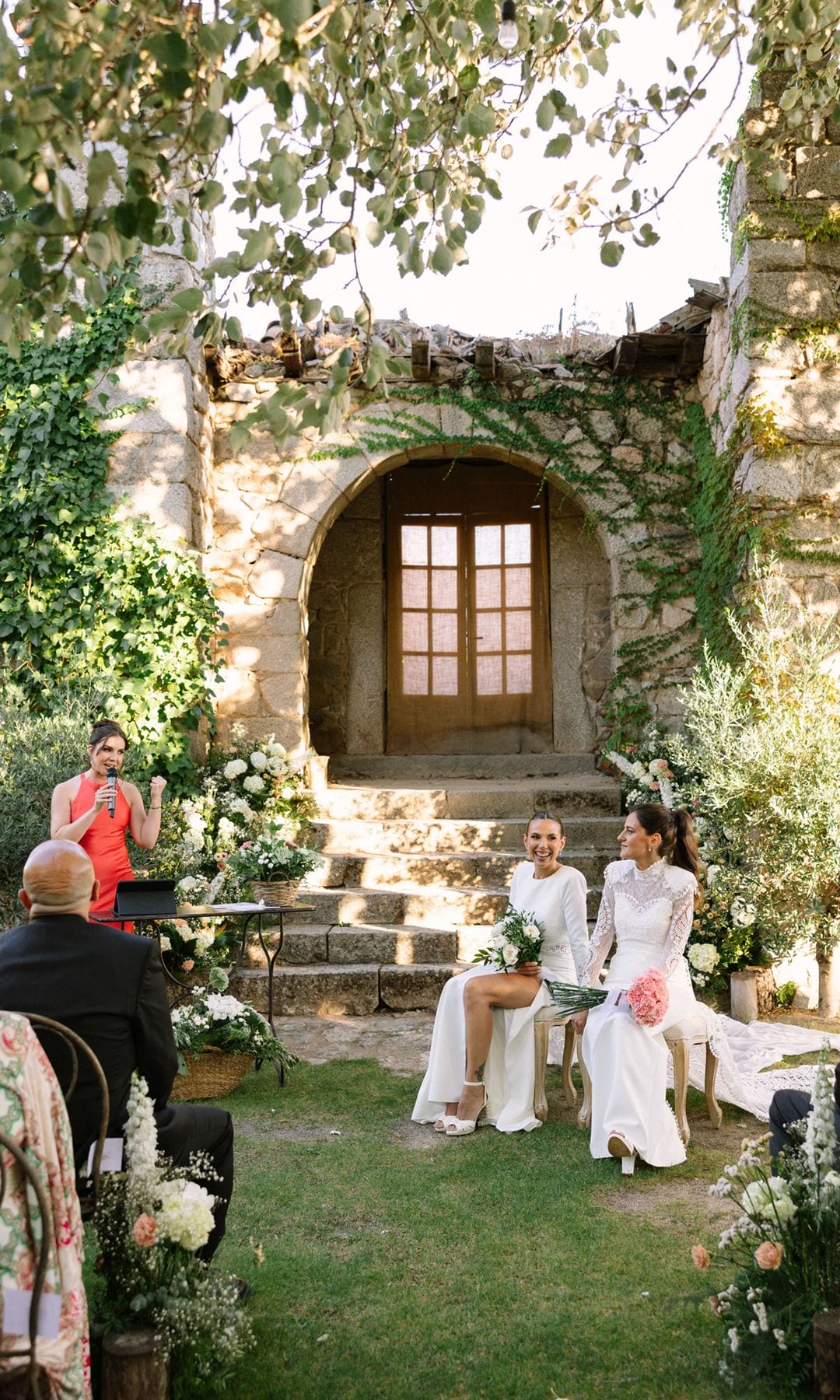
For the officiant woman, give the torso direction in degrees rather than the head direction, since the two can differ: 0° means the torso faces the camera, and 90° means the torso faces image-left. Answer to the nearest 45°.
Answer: approximately 315°

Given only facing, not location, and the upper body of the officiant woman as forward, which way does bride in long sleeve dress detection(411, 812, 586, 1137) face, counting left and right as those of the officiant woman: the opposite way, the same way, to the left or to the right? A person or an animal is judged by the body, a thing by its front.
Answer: to the right

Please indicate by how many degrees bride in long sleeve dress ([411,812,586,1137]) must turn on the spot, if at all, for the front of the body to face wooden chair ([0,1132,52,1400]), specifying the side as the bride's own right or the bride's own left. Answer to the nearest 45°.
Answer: approximately 45° to the bride's own left

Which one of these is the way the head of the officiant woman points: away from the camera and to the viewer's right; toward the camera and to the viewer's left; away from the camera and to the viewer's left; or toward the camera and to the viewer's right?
toward the camera and to the viewer's right

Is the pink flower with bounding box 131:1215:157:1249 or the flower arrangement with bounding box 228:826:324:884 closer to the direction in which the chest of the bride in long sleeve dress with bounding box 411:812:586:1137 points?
the pink flower

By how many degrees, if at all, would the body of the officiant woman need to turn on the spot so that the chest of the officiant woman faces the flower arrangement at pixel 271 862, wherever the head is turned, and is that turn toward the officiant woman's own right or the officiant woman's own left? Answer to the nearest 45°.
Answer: approximately 90° to the officiant woman's own left

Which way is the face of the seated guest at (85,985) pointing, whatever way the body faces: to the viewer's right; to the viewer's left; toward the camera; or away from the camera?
away from the camera

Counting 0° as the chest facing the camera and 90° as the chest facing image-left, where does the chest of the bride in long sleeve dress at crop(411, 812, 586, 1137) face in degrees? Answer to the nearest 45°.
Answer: approximately 45°
